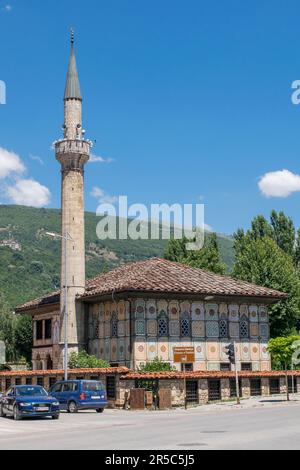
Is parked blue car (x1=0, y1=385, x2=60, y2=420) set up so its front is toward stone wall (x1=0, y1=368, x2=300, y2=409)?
no

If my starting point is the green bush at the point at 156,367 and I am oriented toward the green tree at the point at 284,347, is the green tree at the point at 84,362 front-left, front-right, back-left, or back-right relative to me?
back-left

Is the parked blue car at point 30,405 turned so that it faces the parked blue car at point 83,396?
no

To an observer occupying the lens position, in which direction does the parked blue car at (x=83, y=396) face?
facing away from the viewer and to the left of the viewer

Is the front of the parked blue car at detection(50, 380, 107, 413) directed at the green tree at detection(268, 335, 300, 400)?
no

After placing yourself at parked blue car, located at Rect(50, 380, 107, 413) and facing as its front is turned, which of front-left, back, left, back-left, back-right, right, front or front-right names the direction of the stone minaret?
front-right
